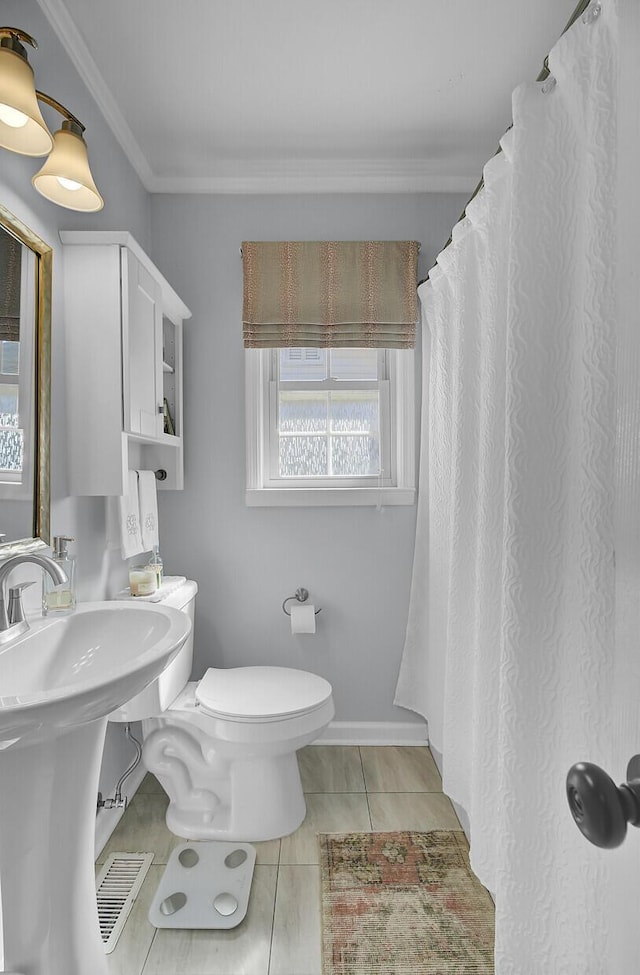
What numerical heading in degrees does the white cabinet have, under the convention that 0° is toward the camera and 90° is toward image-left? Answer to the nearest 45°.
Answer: approximately 270°

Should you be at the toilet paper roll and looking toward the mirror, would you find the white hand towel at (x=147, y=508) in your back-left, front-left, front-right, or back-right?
front-right

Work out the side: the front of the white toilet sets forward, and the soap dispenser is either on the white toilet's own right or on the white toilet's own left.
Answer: on the white toilet's own right

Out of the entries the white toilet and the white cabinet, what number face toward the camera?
0

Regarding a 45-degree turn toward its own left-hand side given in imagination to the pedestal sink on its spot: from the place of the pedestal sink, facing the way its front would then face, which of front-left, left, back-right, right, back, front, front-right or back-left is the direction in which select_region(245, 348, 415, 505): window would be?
front-left

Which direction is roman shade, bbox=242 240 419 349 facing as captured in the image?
toward the camera

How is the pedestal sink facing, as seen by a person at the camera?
facing the viewer and to the right of the viewer

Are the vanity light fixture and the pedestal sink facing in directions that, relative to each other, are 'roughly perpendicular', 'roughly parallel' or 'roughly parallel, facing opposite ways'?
roughly parallel

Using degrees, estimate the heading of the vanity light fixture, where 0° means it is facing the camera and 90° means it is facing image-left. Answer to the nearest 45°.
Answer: approximately 315°

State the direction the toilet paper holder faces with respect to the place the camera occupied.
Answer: facing the viewer

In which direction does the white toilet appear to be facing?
to the viewer's right

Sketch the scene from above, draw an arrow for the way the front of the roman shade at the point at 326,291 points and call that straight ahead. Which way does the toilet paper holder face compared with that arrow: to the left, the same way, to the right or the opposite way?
the same way
